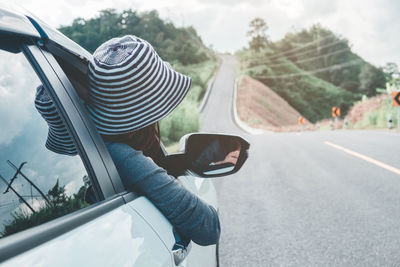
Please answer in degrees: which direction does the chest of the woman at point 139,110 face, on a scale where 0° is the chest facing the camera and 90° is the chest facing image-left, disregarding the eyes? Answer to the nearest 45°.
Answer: approximately 225°
